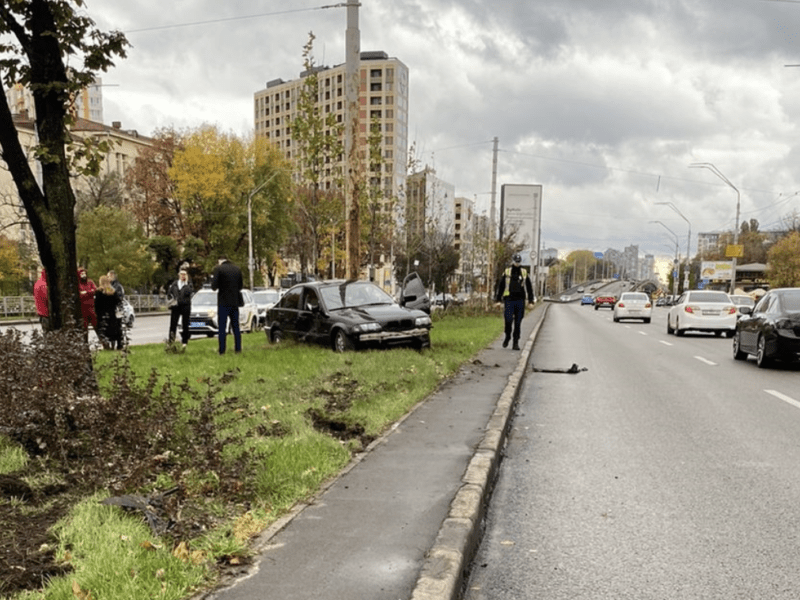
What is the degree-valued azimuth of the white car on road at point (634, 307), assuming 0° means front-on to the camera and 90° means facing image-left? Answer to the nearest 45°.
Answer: approximately 180°

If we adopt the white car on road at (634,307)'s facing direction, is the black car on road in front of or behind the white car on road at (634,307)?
behind

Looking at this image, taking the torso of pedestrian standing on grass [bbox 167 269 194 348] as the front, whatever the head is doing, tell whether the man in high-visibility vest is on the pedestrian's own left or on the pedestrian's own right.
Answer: on the pedestrian's own left

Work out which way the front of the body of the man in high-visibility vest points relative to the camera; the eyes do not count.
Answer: toward the camera

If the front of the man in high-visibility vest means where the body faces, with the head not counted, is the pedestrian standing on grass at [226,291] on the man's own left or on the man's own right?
on the man's own right

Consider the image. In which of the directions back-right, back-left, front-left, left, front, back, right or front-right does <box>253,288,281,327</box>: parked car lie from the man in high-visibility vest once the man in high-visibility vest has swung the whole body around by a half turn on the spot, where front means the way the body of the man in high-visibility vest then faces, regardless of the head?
front-left

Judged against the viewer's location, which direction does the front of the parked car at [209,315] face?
facing the viewer and to the left of the viewer

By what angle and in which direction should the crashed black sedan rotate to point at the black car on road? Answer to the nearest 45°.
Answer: approximately 45° to its left

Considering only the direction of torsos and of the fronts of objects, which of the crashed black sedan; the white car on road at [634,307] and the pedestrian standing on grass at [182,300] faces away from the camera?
the white car on road

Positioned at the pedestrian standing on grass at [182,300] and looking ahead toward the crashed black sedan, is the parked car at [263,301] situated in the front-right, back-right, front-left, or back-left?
back-left

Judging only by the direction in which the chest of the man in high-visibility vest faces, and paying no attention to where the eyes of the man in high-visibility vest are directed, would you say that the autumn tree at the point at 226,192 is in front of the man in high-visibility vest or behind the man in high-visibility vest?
behind
